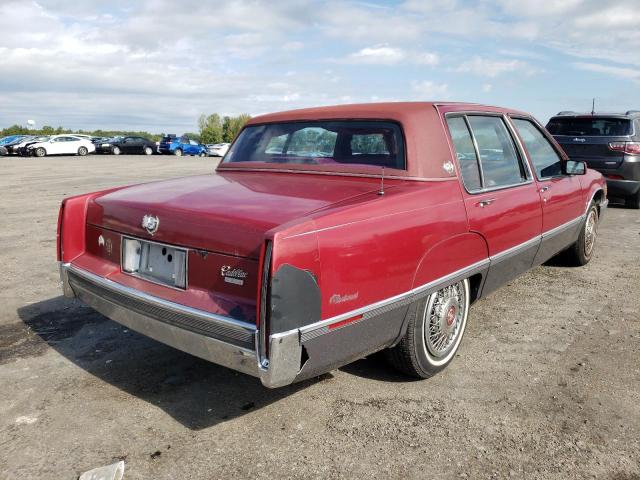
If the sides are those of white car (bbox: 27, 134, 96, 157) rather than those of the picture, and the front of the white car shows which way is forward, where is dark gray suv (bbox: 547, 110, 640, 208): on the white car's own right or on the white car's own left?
on the white car's own left

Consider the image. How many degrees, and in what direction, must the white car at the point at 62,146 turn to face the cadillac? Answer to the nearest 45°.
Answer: approximately 90° to its left

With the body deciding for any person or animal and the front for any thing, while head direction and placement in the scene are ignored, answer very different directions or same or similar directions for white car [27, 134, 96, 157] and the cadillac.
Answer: very different directions

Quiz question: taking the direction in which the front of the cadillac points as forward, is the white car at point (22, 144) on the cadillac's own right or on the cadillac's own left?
on the cadillac's own left

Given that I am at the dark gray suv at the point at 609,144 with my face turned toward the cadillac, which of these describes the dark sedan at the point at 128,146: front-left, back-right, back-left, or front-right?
back-right

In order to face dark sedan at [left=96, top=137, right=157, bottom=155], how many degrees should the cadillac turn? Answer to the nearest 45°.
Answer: approximately 45° to its left

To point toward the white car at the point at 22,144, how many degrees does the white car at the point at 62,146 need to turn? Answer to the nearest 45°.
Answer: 0° — it already faces it

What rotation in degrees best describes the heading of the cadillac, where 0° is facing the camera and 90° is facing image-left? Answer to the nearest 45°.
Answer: approximately 225°

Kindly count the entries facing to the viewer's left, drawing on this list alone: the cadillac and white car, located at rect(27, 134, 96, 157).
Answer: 1

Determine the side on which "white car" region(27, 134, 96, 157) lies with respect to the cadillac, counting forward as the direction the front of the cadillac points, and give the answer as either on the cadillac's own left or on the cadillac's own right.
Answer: on the cadillac's own left

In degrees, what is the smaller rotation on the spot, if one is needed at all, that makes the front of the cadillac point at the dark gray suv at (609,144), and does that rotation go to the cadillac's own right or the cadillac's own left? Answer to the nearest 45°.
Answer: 0° — it already faces it

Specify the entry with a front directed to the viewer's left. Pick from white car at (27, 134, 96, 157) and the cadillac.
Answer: the white car

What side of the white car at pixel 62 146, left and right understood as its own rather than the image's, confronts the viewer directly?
left

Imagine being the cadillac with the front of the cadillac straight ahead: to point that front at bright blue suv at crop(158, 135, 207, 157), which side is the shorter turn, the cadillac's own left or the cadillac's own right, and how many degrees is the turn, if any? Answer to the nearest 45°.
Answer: approximately 45° to the cadillac's own left
